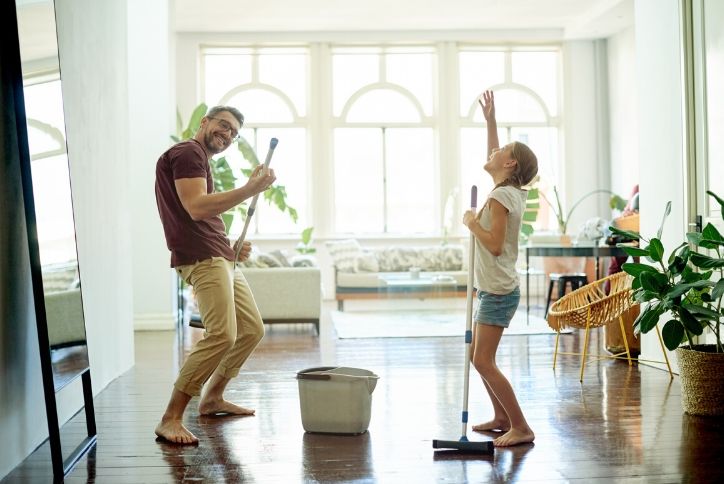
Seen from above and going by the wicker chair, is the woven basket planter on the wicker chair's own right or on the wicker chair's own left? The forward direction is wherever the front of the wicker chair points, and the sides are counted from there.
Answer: on the wicker chair's own left

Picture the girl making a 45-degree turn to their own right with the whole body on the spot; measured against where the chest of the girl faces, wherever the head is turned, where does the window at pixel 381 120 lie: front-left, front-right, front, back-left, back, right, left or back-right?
front-right

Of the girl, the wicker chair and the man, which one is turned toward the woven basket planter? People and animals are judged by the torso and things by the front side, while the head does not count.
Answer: the man

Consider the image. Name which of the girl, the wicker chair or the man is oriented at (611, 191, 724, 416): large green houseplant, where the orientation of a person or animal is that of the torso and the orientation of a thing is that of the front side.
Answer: the man

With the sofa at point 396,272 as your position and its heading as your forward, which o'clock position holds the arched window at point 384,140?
The arched window is roughly at 6 o'clock from the sofa.

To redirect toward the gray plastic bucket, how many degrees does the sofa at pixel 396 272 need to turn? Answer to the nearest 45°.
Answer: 0° — it already faces it

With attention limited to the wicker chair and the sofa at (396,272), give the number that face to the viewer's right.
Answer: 0

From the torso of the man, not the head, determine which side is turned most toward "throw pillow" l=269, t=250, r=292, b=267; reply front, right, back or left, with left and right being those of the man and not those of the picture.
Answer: left

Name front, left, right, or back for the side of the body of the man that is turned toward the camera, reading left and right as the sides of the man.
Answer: right

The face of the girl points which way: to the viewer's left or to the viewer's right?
to the viewer's left

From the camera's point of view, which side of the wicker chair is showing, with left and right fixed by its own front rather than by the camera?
left

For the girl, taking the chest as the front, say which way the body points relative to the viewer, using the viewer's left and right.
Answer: facing to the left of the viewer

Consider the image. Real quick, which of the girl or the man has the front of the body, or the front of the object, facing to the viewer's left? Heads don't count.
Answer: the girl

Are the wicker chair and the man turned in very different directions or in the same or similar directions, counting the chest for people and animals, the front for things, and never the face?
very different directions

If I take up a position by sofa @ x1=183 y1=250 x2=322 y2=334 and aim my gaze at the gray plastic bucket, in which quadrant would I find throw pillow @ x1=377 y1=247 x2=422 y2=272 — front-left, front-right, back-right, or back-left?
back-left

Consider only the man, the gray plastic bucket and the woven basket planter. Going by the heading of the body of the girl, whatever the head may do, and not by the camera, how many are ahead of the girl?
2
